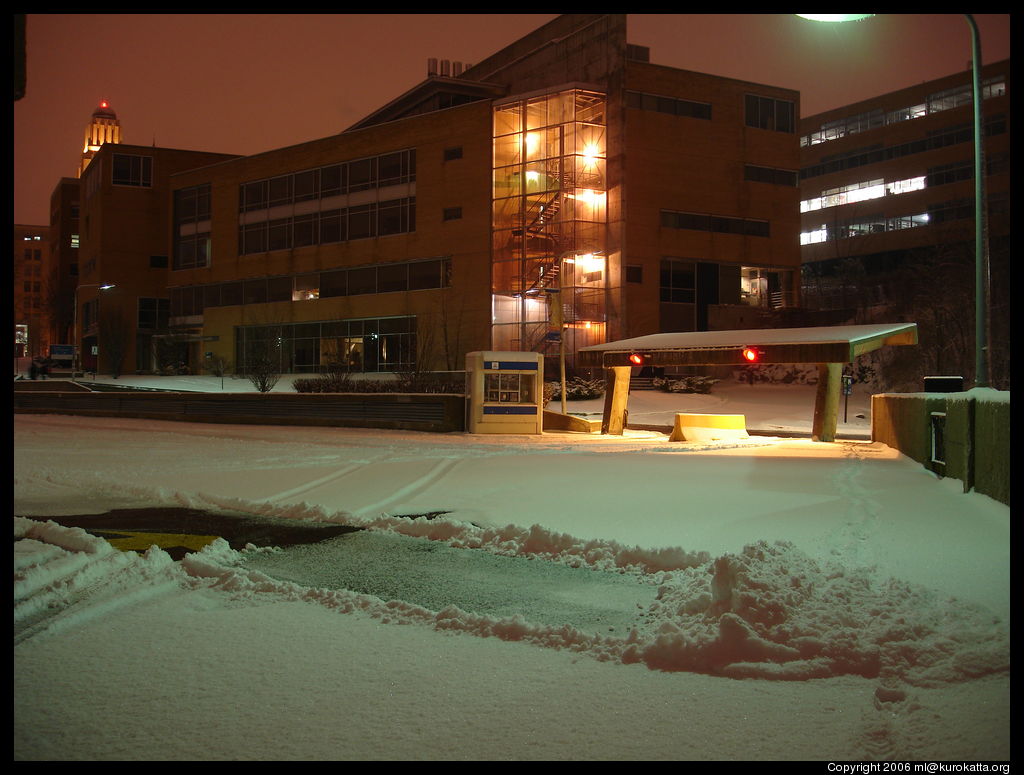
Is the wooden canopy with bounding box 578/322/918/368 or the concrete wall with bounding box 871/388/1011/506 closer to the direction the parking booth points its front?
the concrete wall

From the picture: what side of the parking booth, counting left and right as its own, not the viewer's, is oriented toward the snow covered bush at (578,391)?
back

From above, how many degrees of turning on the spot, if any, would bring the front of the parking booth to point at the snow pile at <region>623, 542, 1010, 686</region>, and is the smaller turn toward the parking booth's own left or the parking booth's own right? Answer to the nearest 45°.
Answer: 0° — it already faces it

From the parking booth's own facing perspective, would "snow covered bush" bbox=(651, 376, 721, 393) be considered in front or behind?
behind

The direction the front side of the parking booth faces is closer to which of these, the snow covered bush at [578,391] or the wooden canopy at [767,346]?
the wooden canopy

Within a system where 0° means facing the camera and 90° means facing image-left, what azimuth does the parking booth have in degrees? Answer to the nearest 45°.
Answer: approximately 0°

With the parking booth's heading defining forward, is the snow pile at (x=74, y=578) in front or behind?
in front

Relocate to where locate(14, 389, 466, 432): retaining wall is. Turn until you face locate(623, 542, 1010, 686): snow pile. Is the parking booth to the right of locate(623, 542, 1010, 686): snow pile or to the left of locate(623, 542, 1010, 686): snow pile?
left

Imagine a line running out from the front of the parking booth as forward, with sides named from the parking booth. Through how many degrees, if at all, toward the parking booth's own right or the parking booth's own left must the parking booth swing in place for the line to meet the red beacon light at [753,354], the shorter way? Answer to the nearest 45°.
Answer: approximately 45° to the parking booth's own left
